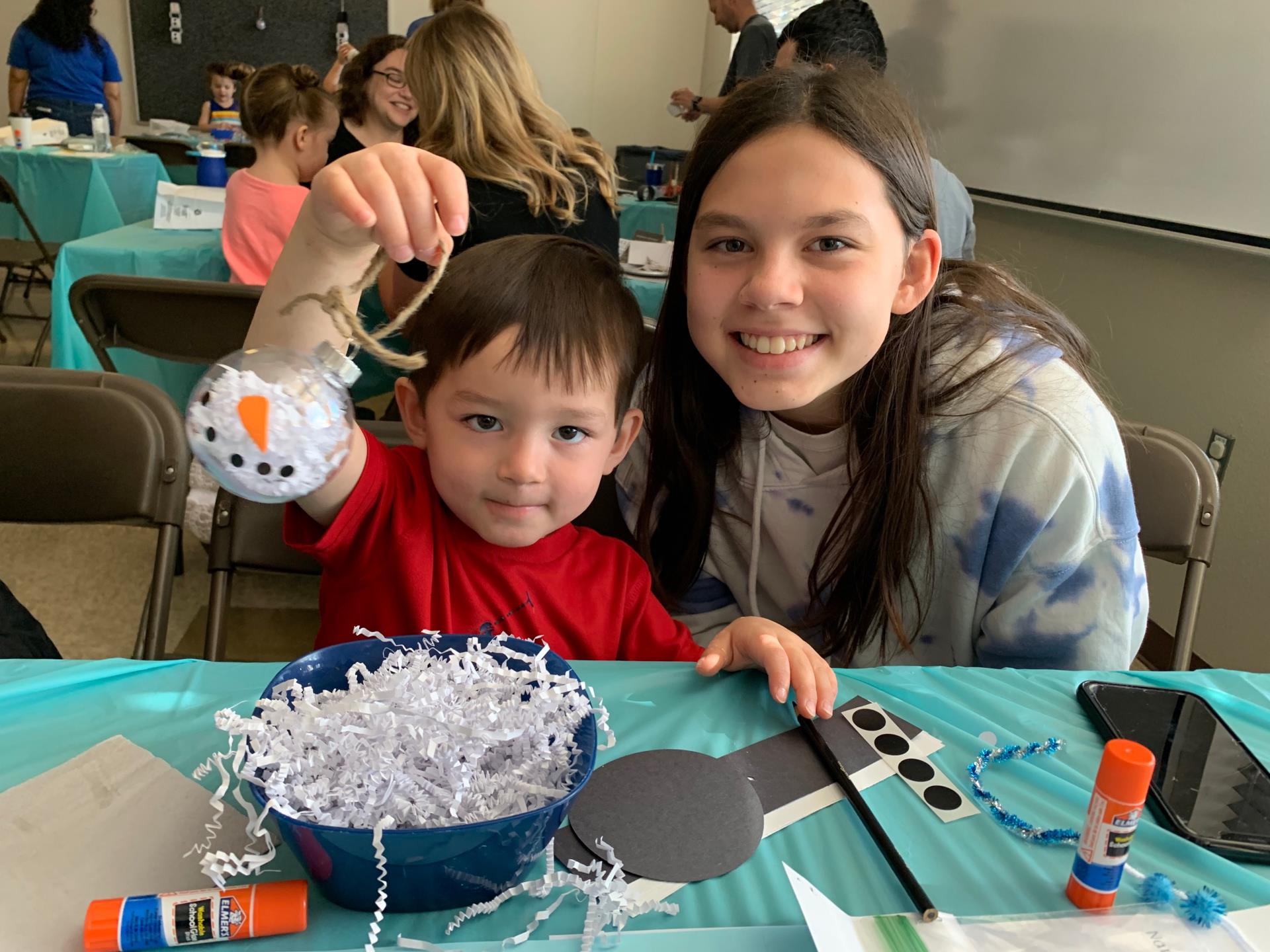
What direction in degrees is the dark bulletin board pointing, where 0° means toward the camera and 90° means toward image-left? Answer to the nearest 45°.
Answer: approximately 0°

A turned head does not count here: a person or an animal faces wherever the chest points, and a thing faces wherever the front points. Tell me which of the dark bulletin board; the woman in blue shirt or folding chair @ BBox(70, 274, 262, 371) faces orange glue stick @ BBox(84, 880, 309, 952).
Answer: the dark bulletin board

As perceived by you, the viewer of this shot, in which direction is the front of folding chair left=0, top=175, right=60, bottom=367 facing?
facing to the right of the viewer

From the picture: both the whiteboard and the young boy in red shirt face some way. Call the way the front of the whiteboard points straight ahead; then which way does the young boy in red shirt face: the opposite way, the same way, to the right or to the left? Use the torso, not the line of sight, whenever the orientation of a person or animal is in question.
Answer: to the left

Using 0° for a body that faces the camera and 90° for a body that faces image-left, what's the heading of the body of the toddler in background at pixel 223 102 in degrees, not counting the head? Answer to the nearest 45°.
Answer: approximately 0°

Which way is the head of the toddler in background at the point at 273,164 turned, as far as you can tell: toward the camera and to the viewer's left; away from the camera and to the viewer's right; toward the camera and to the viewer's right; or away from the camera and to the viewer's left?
away from the camera and to the viewer's right

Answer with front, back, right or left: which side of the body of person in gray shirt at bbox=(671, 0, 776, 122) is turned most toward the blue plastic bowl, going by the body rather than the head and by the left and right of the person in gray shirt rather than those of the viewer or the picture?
left

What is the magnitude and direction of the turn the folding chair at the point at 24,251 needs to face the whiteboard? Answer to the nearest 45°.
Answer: approximately 45° to its right

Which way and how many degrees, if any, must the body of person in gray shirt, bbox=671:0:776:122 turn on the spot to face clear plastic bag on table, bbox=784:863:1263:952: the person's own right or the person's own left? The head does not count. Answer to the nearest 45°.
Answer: approximately 90° to the person's own left
